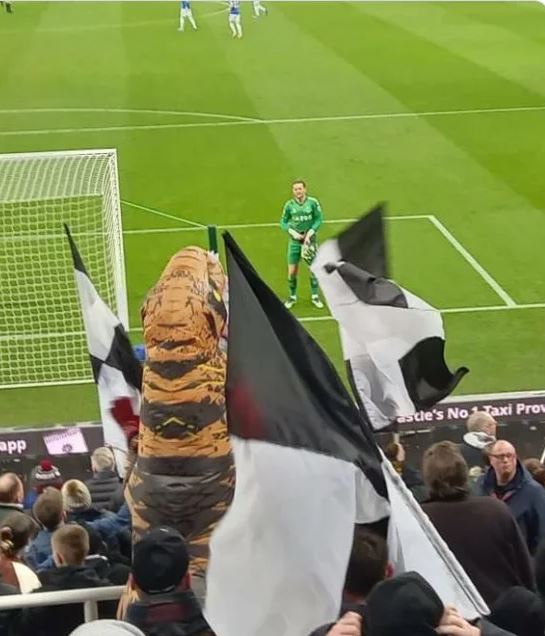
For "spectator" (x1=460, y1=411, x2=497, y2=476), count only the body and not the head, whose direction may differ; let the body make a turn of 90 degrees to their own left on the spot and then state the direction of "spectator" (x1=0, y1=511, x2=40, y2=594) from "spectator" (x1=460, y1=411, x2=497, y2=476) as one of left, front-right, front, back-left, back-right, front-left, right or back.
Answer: left

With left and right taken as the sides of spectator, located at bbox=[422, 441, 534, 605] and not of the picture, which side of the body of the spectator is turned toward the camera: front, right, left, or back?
back

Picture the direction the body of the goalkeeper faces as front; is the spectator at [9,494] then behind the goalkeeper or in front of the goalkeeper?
in front

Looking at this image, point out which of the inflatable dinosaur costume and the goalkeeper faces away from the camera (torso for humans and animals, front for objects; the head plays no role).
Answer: the inflatable dinosaur costume

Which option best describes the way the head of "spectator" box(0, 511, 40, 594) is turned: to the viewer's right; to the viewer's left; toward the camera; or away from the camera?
away from the camera

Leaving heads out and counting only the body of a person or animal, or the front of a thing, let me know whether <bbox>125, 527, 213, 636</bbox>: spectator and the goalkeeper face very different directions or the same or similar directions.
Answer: very different directions

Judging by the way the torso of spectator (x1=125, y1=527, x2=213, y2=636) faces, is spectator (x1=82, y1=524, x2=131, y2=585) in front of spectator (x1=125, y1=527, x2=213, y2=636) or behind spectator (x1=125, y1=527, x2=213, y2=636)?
in front

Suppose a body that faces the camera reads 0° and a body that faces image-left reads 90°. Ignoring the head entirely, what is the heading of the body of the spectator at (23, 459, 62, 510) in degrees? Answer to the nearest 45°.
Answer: approximately 180°

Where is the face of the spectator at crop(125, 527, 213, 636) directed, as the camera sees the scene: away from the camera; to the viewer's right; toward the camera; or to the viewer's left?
away from the camera

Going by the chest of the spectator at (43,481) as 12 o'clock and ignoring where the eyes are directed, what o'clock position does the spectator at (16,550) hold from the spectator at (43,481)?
the spectator at (16,550) is roughly at 6 o'clock from the spectator at (43,481).

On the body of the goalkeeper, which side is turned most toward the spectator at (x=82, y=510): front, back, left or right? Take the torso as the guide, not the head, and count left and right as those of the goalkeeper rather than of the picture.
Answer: front

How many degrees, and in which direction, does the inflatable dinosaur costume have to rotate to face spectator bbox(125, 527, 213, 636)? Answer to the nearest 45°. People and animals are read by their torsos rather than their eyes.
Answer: approximately 180°

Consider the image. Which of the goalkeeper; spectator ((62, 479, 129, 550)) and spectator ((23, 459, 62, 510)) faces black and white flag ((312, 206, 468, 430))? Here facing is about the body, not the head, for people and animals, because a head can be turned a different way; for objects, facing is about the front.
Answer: the goalkeeper

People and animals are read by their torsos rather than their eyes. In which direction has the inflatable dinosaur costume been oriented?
away from the camera

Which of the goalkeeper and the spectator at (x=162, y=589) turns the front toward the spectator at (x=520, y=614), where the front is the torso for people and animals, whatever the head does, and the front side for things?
the goalkeeper

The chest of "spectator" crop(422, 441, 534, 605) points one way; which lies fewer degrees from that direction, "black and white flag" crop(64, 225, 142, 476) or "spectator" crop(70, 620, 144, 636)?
the black and white flag
